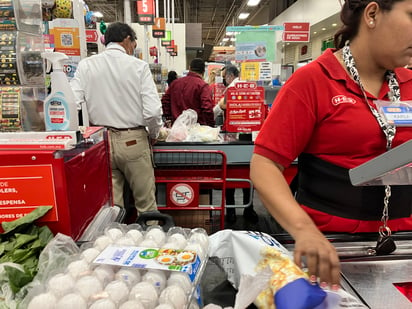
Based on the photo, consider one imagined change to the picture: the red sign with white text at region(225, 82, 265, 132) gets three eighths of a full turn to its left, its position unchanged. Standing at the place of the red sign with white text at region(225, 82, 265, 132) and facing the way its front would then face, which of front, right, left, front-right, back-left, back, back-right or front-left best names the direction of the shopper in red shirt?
left

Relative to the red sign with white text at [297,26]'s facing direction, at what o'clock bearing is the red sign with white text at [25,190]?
the red sign with white text at [25,190] is roughly at 12 o'clock from the red sign with white text at [297,26].

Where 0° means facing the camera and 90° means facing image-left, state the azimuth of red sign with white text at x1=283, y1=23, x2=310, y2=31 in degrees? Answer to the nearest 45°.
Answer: approximately 0°

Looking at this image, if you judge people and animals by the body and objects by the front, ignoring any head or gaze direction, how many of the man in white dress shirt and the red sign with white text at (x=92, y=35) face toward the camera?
1

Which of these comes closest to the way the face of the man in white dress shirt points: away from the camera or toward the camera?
away from the camera

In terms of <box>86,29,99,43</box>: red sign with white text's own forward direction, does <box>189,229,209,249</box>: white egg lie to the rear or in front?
in front

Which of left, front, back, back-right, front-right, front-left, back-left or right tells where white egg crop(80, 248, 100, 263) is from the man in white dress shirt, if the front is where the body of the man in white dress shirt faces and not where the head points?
back-right
